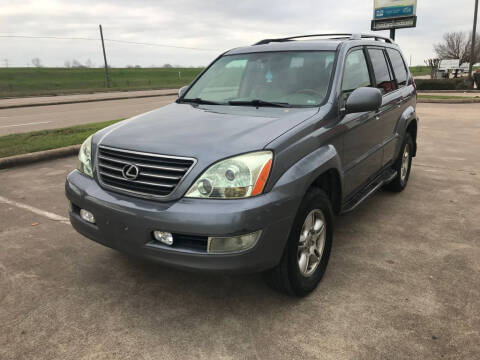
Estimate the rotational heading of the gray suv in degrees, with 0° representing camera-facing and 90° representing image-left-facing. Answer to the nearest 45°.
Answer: approximately 45°

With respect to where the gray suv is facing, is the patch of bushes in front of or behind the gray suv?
behind

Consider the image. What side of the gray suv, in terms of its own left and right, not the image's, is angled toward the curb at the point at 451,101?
back

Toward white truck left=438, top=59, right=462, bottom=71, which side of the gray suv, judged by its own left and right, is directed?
back

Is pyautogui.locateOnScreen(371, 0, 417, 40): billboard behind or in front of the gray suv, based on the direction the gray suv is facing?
behind
